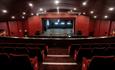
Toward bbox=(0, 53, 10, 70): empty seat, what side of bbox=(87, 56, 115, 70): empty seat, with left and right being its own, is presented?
left

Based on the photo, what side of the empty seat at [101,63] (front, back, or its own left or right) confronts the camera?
back

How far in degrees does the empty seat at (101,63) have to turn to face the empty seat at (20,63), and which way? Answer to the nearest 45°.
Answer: approximately 90° to its left
